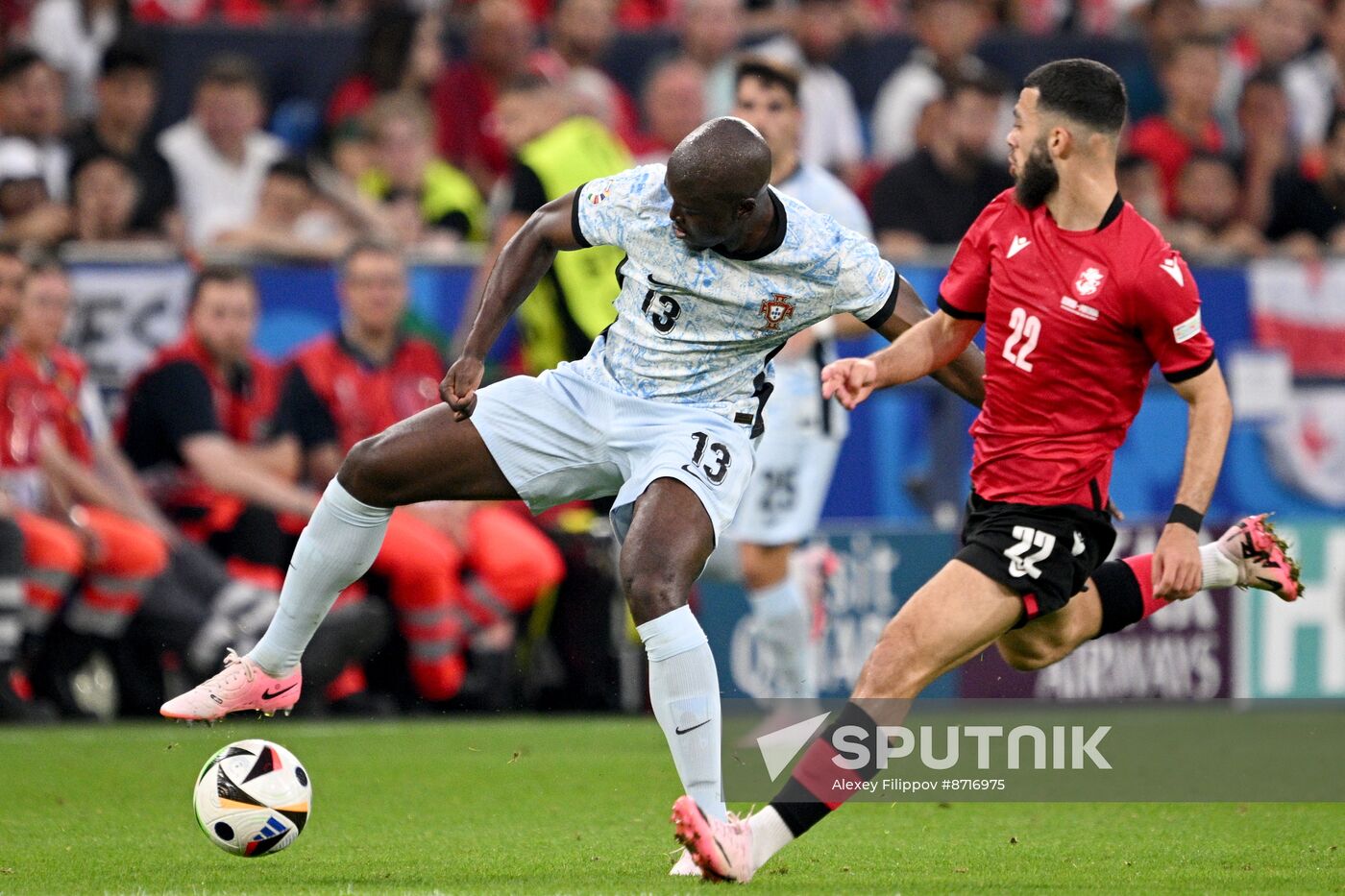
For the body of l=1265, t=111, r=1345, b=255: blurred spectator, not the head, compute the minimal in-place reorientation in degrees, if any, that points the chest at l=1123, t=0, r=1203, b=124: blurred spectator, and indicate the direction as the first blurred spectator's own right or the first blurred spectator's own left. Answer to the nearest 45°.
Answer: approximately 135° to the first blurred spectator's own right

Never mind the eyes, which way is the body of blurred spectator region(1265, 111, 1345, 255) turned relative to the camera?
toward the camera

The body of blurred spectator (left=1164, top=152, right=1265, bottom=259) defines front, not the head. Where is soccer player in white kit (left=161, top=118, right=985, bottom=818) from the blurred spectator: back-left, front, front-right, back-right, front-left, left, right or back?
front

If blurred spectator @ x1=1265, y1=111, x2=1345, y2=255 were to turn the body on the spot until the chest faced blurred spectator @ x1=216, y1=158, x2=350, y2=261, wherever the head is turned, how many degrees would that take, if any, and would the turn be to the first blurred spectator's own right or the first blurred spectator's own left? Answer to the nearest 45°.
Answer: approximately 45° to the first blurred spectator's own right

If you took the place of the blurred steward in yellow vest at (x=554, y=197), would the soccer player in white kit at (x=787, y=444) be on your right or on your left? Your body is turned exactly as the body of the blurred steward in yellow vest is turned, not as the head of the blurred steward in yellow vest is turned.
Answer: on your left

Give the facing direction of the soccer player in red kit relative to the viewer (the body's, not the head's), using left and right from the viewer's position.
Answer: facing the viewer and to the left of the viewer

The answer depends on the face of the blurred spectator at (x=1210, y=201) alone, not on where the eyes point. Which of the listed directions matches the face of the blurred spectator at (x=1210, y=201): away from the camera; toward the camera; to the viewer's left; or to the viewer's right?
toward the camera

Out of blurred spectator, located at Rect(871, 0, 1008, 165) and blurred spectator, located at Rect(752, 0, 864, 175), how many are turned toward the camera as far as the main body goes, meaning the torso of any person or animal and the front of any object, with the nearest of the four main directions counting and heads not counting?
2

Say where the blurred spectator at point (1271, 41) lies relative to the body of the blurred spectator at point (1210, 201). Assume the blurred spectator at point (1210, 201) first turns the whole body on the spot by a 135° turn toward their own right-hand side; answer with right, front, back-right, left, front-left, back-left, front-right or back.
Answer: front-right

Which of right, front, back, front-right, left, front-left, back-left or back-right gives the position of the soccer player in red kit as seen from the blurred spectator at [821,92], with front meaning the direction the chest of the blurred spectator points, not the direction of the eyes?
front

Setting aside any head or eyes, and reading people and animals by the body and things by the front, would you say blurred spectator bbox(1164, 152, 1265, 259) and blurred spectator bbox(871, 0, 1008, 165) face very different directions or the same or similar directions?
same or similar directions

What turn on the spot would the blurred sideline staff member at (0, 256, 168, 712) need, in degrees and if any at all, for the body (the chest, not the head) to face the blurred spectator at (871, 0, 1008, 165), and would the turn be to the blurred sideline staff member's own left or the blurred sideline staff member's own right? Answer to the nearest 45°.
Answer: approximately 90° to the blurred sideline staff member's own left

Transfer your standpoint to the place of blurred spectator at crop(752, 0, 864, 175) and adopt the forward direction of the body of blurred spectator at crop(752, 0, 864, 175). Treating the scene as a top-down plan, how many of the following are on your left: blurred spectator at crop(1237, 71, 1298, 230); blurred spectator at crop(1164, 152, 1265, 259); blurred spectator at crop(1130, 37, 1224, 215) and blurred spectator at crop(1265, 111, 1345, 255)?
4

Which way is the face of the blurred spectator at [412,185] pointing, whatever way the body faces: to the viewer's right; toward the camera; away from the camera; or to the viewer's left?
toward the camera

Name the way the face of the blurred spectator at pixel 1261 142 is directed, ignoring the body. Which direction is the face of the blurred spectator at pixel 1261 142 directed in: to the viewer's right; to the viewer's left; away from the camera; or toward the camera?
toward the camera

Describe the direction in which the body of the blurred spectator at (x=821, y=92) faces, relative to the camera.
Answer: toward the camera

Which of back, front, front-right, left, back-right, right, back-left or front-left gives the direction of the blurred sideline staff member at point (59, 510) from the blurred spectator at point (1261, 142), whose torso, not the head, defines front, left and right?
front-right

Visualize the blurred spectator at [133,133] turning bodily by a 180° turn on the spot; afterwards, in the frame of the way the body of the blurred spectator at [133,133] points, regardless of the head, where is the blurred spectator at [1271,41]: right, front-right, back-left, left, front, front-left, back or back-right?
right

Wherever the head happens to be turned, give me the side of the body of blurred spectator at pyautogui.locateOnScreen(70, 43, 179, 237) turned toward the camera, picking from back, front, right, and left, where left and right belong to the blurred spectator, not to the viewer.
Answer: front

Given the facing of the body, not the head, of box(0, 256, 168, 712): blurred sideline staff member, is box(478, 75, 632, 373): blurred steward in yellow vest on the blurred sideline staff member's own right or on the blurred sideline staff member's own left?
on the blurred sideline staff member's own left

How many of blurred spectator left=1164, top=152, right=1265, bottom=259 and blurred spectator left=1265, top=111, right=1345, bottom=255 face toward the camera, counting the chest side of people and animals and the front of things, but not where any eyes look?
2
